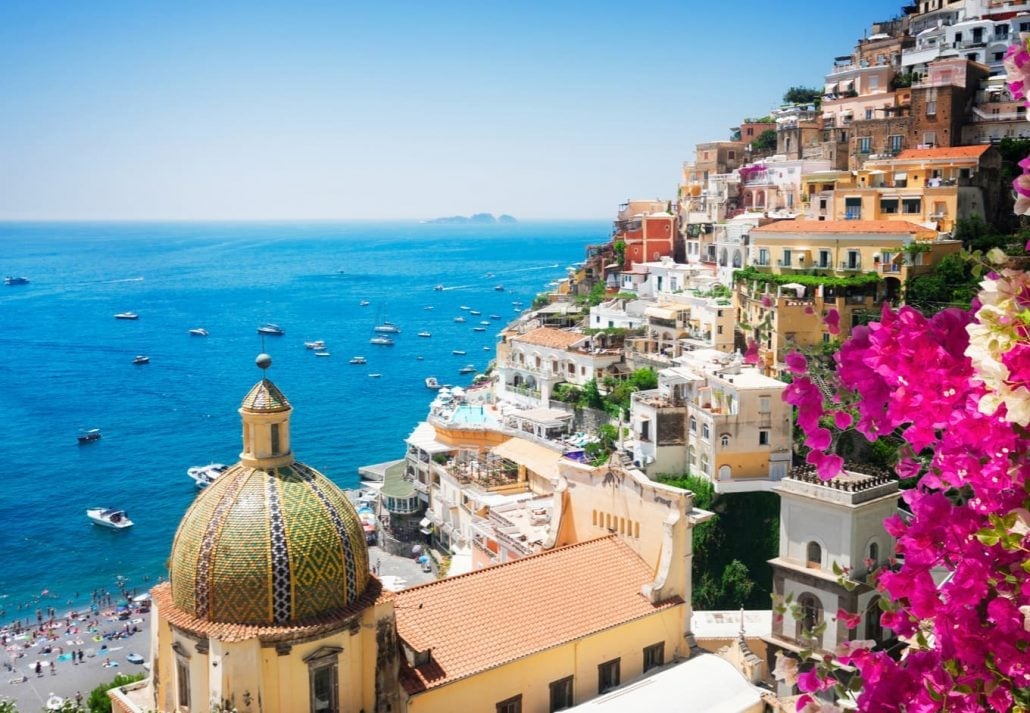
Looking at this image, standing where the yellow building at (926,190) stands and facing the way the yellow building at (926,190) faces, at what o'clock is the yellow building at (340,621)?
the yellow building at (340,621) is roughly at 11 o'clock from the yellow building at (926,190).

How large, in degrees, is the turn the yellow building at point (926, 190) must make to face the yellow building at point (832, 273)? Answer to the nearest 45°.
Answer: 0° — it already faces it

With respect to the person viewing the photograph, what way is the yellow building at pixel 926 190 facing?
facing the viewer and to the left of the viewer
